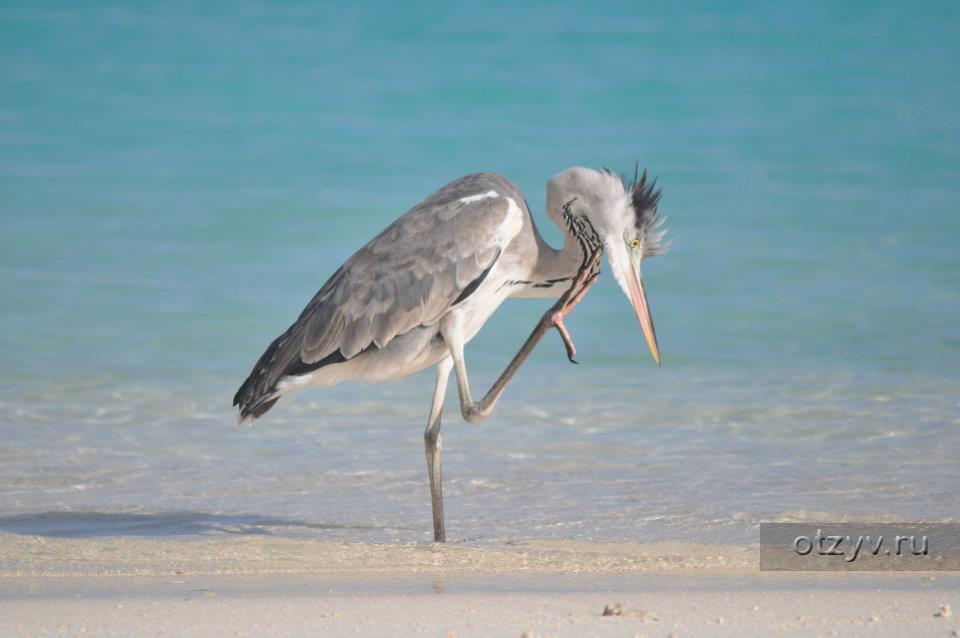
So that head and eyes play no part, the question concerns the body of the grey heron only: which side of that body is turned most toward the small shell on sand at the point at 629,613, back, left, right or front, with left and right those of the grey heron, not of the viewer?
right

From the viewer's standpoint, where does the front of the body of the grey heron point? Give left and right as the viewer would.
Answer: facing to the right of the viewer
